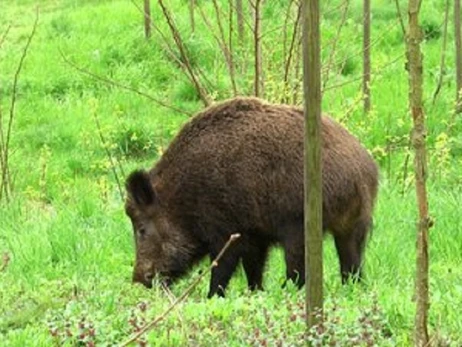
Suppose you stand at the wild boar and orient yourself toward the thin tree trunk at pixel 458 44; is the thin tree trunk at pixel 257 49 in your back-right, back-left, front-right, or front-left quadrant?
front-left

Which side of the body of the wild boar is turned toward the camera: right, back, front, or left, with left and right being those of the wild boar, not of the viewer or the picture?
left

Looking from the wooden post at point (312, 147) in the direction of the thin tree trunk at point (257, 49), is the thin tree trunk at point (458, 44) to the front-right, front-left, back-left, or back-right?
front-right

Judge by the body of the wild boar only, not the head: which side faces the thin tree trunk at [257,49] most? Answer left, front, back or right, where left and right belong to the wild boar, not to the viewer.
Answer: right

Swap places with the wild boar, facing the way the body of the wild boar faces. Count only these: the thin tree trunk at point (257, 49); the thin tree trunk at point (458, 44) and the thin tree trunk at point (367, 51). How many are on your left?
0

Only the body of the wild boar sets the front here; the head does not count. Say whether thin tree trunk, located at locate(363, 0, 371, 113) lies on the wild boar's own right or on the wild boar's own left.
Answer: on the wild boar's own right

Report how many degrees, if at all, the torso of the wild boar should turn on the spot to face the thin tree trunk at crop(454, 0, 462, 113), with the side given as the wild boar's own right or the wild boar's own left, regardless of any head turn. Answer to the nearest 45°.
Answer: approximately 135° to the wild boar's own right

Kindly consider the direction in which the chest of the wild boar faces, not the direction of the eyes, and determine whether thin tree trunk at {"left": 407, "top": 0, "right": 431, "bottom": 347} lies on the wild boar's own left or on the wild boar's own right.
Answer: on the wild boar's own left

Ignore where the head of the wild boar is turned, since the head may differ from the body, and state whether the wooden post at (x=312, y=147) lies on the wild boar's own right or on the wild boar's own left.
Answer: on the wild boar's own left

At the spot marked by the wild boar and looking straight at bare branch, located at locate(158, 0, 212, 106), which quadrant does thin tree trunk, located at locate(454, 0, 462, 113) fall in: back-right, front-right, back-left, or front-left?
front-right

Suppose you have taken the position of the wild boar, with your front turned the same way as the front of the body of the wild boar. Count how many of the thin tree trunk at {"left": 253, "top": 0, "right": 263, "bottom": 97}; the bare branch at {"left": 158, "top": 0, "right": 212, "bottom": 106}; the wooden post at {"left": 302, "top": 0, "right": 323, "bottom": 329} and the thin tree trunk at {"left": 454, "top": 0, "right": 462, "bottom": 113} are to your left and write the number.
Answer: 1

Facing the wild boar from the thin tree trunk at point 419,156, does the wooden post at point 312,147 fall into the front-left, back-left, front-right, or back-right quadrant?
front-left

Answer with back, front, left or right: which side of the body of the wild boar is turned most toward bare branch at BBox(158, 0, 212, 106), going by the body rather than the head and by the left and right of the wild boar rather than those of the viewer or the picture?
right
